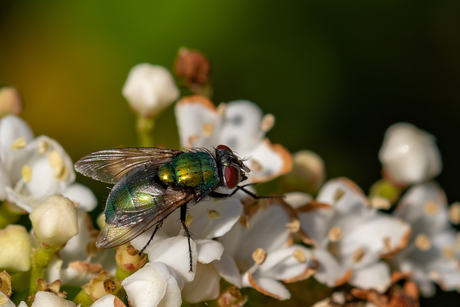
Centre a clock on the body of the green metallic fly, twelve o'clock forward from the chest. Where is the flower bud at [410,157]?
The flower bud is roughly at 11 o'clock from the green metallic fly.

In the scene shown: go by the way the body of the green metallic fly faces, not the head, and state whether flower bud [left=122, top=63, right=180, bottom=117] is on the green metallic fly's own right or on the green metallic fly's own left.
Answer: on the green metallic fly's own left

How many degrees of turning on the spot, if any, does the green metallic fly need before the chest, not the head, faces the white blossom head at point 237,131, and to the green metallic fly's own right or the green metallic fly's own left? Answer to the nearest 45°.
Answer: approximately 45° to the green metallic fly's own left

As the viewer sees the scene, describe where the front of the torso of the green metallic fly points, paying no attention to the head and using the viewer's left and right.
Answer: facing to the right of the viewer

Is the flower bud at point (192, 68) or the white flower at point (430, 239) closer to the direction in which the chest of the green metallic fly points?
the white flower
